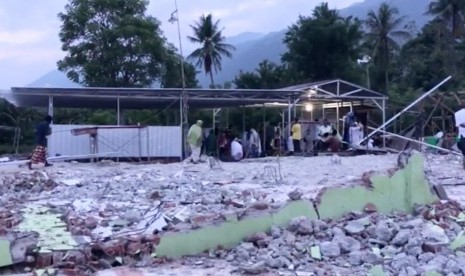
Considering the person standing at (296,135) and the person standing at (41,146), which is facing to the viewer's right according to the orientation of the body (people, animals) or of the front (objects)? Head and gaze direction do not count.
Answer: the person standing at (41,146)

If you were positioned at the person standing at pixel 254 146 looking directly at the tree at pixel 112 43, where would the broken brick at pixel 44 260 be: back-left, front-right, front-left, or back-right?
back-left

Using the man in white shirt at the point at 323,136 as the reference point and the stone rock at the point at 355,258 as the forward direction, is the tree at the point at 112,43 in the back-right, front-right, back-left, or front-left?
back-right
